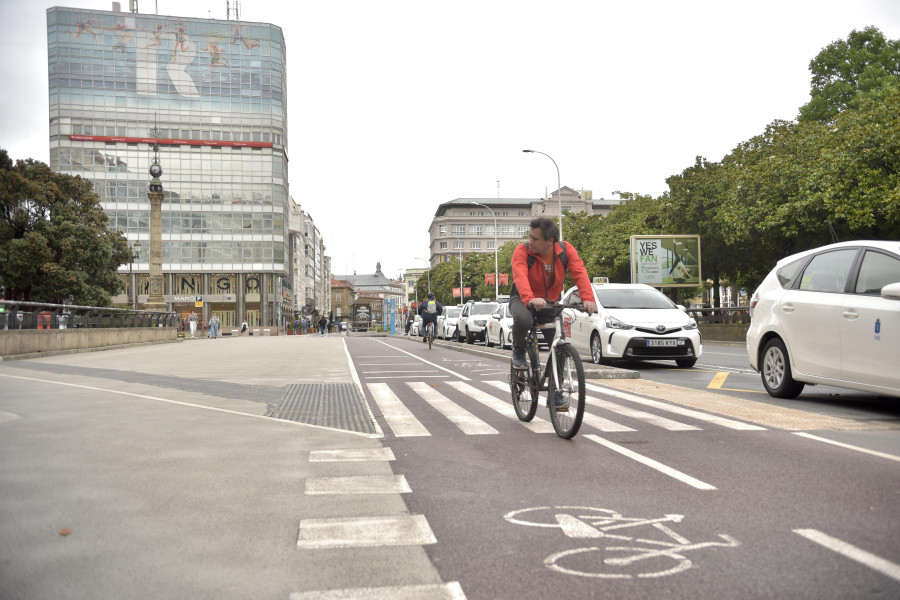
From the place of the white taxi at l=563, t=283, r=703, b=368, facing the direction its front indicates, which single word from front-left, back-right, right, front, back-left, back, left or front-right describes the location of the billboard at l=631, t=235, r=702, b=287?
back-left

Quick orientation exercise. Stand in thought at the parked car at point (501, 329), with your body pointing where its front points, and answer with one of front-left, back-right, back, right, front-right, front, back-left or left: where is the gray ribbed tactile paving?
front-right

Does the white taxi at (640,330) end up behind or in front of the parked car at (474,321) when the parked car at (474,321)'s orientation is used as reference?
in front

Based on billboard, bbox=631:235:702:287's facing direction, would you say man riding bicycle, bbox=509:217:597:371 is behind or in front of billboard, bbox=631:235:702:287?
in front

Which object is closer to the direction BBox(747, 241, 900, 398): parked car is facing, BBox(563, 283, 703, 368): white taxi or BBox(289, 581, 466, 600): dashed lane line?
the dashed lane line

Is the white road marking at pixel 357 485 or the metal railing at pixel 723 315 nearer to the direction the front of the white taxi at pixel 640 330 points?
the white road marking

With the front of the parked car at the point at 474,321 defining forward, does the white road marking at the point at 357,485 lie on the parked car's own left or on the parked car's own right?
on the parked car's own right

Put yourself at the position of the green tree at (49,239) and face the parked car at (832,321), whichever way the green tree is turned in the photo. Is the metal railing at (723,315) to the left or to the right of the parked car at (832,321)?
left

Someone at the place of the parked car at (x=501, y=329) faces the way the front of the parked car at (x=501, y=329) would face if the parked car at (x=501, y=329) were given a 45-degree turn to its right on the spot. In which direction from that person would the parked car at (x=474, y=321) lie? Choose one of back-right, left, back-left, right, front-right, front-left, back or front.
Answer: back

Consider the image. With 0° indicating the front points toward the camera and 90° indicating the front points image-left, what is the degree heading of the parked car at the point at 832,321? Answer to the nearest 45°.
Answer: approximately 315°

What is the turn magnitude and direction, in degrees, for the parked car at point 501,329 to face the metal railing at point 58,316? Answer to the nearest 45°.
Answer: approximately 135° to its right

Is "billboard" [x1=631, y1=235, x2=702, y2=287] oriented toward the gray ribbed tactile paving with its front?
yes

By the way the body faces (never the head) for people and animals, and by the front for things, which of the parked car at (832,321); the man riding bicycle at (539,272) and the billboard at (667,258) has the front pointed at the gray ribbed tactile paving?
the billboard

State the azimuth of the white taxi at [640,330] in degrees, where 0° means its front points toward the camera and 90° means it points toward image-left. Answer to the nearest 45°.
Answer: approximately 315°
